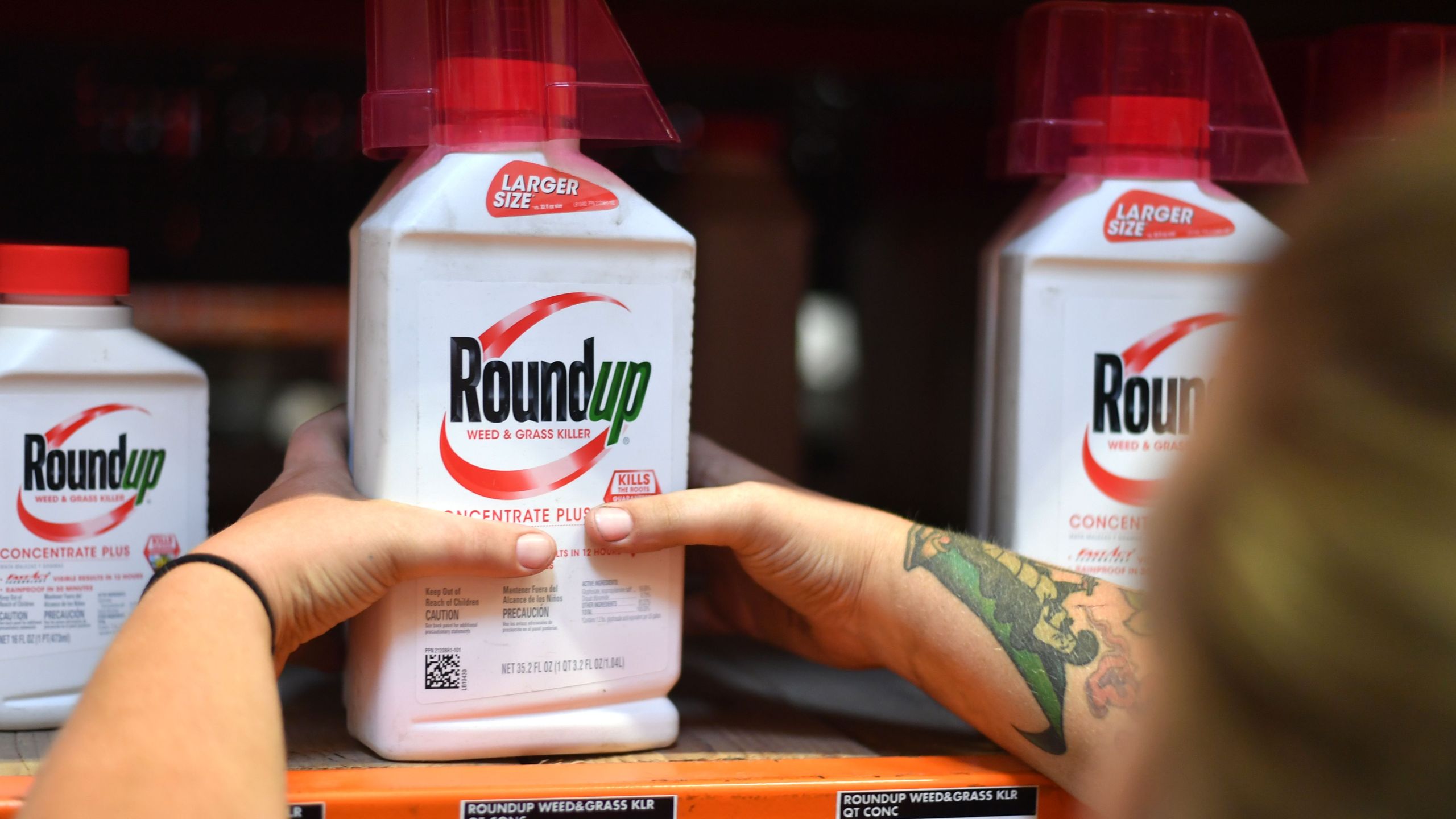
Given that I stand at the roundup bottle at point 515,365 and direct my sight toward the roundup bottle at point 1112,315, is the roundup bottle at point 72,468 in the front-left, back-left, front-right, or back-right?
back-left

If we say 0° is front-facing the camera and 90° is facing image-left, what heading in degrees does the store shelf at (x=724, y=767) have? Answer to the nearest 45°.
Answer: approximately 0°
